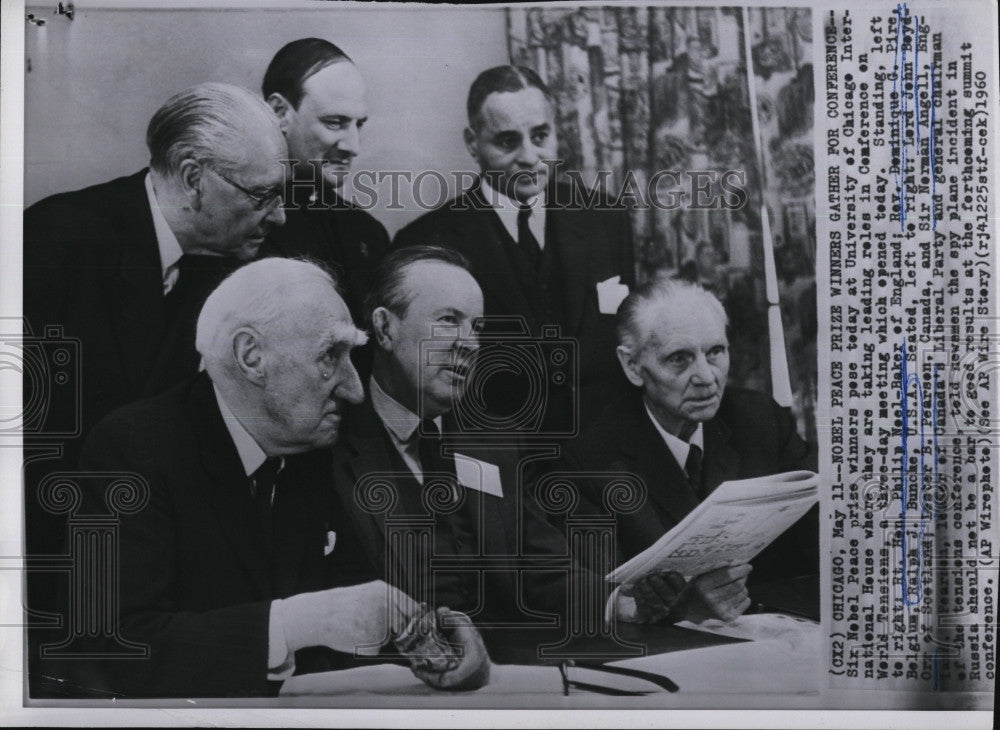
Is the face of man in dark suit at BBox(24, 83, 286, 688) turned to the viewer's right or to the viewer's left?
to the viewer's right

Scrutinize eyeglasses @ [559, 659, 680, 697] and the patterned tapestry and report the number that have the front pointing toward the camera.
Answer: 1

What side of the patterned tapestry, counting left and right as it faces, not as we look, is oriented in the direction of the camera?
front

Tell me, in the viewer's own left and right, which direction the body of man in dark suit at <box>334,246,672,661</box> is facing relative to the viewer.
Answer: facing the viewer and to the right of the viewer

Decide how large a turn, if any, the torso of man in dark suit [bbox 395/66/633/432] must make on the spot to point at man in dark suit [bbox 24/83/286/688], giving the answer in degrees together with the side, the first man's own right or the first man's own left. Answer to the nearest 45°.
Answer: approximately 90° to the first man's own right

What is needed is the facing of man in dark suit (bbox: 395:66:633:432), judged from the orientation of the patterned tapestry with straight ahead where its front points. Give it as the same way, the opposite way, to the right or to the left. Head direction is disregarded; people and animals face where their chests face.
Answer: the same way

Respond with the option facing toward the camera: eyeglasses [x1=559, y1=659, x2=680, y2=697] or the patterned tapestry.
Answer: the patterned tapestry

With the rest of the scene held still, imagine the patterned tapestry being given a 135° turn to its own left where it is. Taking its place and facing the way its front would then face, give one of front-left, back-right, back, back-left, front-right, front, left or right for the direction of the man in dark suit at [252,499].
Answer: back-left

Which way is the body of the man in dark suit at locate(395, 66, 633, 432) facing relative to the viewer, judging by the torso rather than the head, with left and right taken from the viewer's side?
facing the viewer

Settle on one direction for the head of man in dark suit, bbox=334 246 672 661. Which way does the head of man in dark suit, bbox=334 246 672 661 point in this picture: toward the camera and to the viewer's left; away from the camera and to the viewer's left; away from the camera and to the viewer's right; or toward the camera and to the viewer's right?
toward the camera and to the viewer's right

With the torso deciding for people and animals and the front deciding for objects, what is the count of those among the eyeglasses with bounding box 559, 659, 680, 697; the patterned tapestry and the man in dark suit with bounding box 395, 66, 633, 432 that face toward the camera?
2
